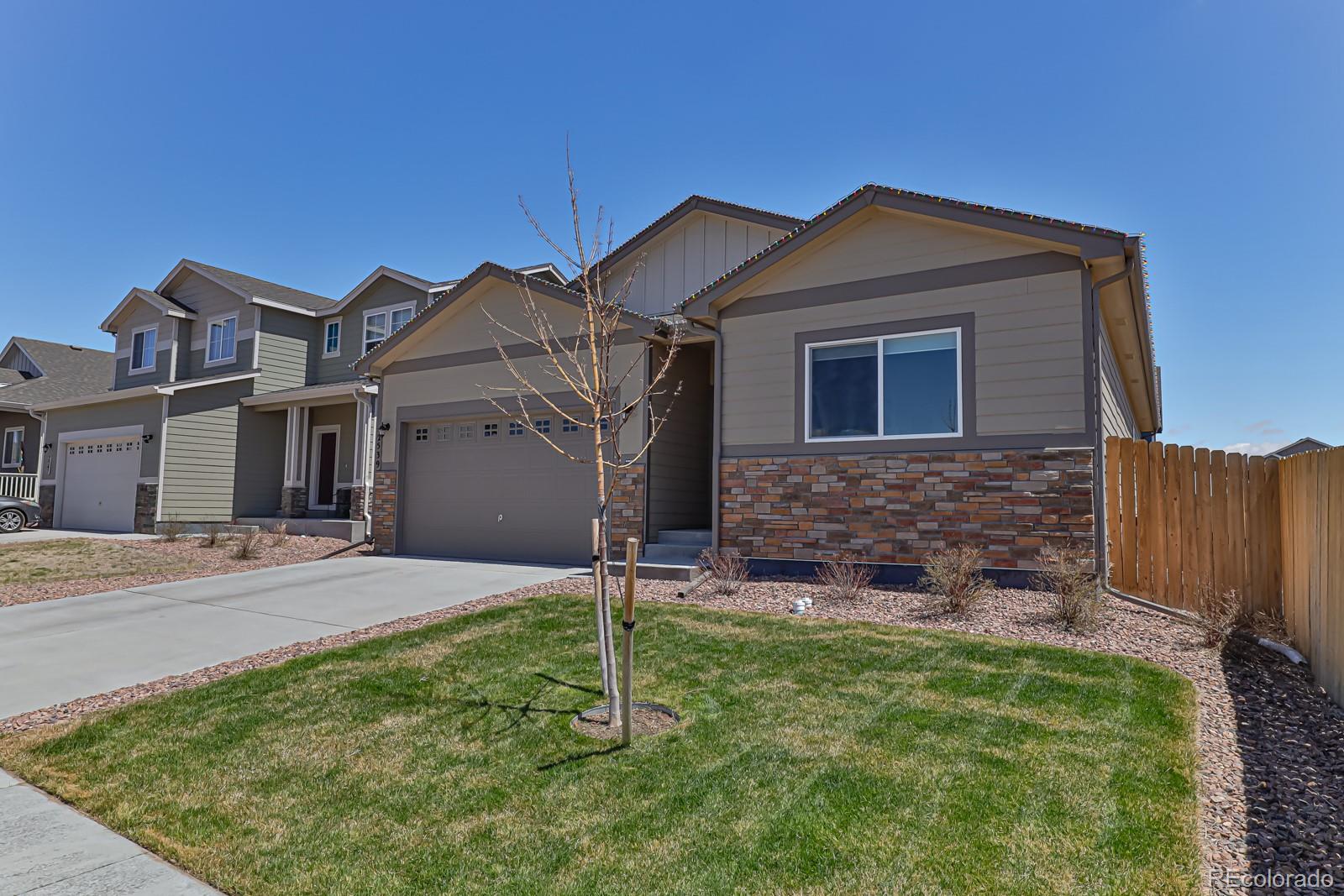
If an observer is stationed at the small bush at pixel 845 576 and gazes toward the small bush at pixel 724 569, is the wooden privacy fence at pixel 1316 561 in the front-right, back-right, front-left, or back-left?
back-left

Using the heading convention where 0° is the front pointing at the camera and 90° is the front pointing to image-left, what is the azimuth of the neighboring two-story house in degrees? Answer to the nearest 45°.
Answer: approximately 45°

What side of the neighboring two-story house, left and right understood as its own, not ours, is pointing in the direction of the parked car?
right

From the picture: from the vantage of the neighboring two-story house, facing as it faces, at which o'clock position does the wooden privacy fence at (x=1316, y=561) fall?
The wooden privacy fence is roughly at 10 o'clock from the neighboring two-story house.

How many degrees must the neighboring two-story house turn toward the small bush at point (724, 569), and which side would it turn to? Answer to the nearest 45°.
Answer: approximately 45° to its left

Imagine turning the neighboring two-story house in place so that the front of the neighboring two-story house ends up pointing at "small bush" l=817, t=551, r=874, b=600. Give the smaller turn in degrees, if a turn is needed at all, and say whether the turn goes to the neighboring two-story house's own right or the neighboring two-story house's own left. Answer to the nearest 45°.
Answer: approximately 45° to the neighboring two-story house's own left

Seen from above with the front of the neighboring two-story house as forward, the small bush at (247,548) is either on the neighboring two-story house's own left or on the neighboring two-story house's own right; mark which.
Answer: on the neighboring two-story house's own left

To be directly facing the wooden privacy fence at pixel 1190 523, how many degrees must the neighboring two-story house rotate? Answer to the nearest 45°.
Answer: approximately 90° to its left
